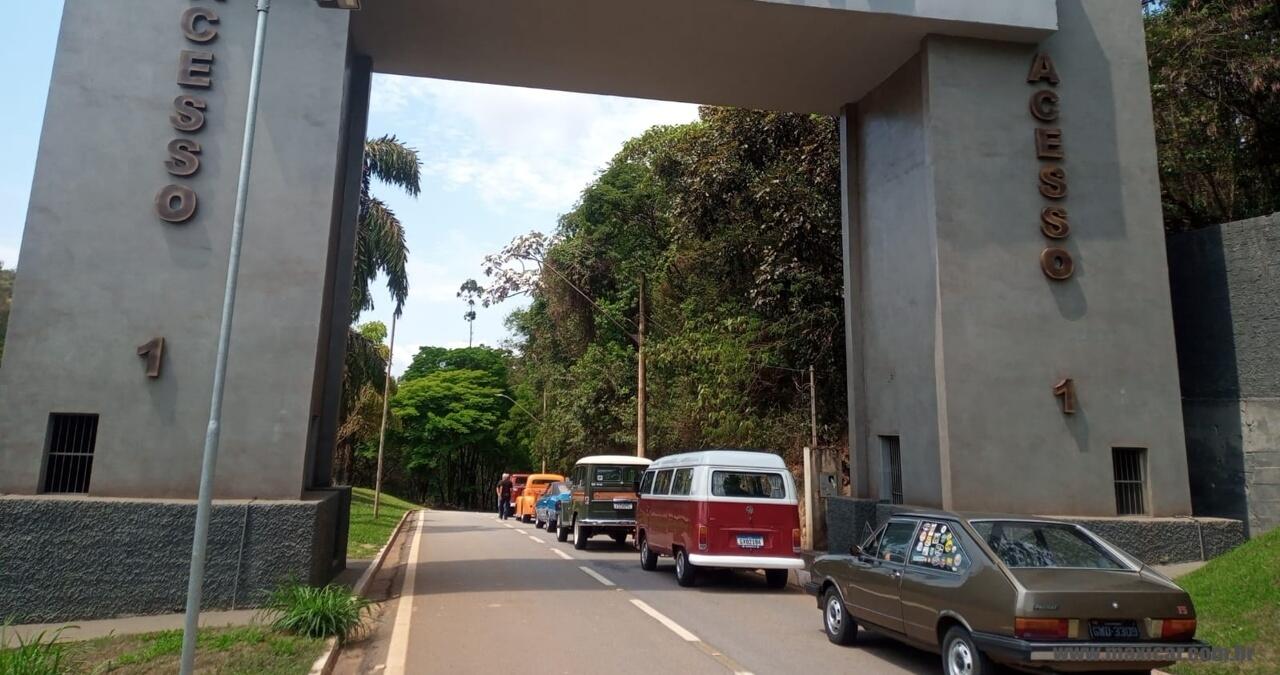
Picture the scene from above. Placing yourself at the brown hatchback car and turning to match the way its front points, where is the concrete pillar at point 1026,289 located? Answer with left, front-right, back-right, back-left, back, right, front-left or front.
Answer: front-right

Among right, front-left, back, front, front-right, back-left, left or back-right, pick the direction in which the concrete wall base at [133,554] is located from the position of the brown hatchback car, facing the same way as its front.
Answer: front-left

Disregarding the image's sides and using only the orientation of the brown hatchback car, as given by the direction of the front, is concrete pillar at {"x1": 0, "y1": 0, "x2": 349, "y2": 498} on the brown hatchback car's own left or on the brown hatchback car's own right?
on the brown hatchback car's own left

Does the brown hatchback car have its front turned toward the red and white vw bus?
yes

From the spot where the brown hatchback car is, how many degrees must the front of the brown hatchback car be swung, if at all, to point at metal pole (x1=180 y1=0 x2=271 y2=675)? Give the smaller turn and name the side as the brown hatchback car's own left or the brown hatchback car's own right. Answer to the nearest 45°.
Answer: approximately 90° to the brown hatchback car's own left

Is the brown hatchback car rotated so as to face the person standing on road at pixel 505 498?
yes

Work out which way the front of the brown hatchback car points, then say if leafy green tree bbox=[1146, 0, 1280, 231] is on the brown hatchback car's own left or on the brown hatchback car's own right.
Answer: on the brown hatchback car's own right

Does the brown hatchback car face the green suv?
yes

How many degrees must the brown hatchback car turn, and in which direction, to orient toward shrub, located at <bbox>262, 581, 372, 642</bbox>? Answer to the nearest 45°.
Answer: approximately 45° to its left

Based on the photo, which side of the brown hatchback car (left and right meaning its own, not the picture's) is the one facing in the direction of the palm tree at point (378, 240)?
front

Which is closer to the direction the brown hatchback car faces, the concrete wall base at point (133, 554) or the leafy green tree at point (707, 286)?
the leafy green tree

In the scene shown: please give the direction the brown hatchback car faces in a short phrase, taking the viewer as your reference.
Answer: facing away from the viewer and to the left of the viewer
